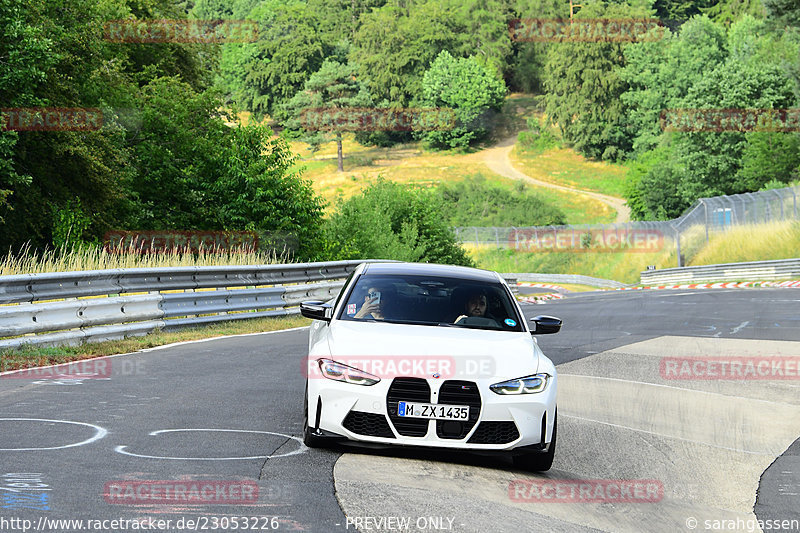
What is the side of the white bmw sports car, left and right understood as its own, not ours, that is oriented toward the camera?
front

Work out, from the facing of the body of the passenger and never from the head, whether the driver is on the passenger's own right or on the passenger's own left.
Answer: on the passenger's own left

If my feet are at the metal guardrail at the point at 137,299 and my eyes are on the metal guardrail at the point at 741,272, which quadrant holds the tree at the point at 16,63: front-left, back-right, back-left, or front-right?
front-left

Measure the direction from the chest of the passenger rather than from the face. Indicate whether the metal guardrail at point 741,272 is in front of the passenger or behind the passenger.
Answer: behind

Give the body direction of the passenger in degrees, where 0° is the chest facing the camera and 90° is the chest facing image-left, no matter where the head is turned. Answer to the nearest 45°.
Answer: approximately 0°

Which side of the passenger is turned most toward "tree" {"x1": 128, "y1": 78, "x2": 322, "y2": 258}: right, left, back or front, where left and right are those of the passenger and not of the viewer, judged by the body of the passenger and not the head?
back

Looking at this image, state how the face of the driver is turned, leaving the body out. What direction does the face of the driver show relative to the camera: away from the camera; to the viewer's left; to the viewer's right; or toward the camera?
toward the camera

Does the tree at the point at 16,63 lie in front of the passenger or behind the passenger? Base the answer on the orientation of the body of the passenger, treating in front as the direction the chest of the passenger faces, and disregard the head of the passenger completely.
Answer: behind

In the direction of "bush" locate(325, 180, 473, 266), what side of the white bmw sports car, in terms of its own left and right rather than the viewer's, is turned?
back

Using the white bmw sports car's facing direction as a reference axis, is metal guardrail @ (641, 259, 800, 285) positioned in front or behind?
behind

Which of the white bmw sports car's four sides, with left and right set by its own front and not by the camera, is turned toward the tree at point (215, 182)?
back
